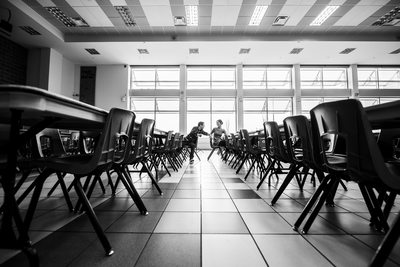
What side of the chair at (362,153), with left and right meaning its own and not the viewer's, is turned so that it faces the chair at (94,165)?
back

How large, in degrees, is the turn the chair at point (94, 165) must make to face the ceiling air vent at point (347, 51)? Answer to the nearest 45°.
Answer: approximately 135° to its right

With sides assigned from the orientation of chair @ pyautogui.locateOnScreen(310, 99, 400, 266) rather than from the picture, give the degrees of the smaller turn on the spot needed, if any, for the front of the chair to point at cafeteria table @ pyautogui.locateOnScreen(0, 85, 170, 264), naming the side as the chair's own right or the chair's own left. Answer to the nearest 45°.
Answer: approximately 180°

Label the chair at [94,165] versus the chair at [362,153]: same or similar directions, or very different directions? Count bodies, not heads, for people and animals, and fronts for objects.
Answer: very different directions

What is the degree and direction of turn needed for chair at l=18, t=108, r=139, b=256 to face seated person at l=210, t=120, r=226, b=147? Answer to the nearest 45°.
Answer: approximately 90° to its right

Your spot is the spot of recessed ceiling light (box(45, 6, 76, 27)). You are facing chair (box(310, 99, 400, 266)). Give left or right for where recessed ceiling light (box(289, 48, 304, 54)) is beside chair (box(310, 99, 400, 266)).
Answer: left

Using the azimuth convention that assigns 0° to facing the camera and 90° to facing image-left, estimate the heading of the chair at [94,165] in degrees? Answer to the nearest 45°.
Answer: approximately 135°
